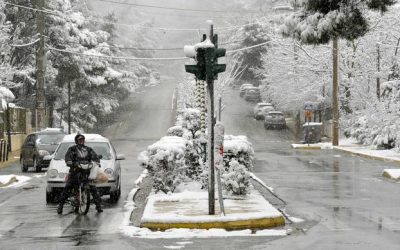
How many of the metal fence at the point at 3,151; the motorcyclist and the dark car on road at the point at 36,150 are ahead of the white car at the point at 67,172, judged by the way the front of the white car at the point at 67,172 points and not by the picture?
1

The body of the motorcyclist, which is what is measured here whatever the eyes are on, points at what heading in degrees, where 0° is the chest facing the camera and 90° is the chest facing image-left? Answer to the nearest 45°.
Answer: approximately 0°

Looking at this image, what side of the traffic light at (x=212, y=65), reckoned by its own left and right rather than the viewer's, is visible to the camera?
right

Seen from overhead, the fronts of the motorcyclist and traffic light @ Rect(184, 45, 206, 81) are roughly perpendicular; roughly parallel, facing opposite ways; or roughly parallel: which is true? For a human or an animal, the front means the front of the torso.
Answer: roughly perpendicular

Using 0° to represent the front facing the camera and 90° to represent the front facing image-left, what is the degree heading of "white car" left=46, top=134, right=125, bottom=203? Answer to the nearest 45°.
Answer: approximately 0°

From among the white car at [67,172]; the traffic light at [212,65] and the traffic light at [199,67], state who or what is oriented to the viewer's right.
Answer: the traffic light at [212,65]

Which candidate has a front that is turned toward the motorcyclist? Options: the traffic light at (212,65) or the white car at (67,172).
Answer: the white car

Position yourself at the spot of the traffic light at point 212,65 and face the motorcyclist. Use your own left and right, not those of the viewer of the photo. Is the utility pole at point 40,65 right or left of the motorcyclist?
right

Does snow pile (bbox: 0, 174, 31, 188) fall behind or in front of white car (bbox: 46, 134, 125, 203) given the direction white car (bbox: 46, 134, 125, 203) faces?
behind
